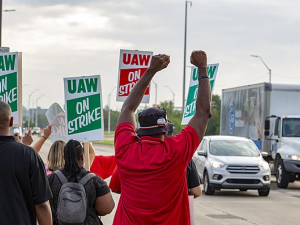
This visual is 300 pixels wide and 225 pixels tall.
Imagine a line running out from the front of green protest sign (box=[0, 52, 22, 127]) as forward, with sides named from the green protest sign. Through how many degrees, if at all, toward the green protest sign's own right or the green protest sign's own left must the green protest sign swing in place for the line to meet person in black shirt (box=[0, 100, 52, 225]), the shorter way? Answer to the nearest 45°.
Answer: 0° — it already faces them

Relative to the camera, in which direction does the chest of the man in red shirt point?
away from the camera

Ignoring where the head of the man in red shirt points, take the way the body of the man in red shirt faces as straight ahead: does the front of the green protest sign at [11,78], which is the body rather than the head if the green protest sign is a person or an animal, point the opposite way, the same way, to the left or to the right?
the opposite way

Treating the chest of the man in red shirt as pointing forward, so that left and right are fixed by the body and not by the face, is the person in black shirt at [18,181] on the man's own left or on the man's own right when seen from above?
on the man's own left

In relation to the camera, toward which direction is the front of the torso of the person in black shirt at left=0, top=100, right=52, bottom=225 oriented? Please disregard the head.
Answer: away from the camera

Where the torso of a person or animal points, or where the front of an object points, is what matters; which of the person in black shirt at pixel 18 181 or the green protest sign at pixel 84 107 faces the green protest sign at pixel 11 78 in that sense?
the person in black shirt

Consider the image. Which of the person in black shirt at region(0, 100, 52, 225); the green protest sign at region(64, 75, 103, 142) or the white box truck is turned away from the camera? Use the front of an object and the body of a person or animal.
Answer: the person in black shirt

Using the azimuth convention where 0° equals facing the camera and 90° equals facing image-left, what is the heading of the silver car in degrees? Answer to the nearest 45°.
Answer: approximately 0°

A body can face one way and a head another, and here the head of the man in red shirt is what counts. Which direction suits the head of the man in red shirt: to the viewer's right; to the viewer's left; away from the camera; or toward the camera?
away from the camera

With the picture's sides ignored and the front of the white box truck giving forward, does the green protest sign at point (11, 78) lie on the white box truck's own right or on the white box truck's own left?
on the white box truck's own right
